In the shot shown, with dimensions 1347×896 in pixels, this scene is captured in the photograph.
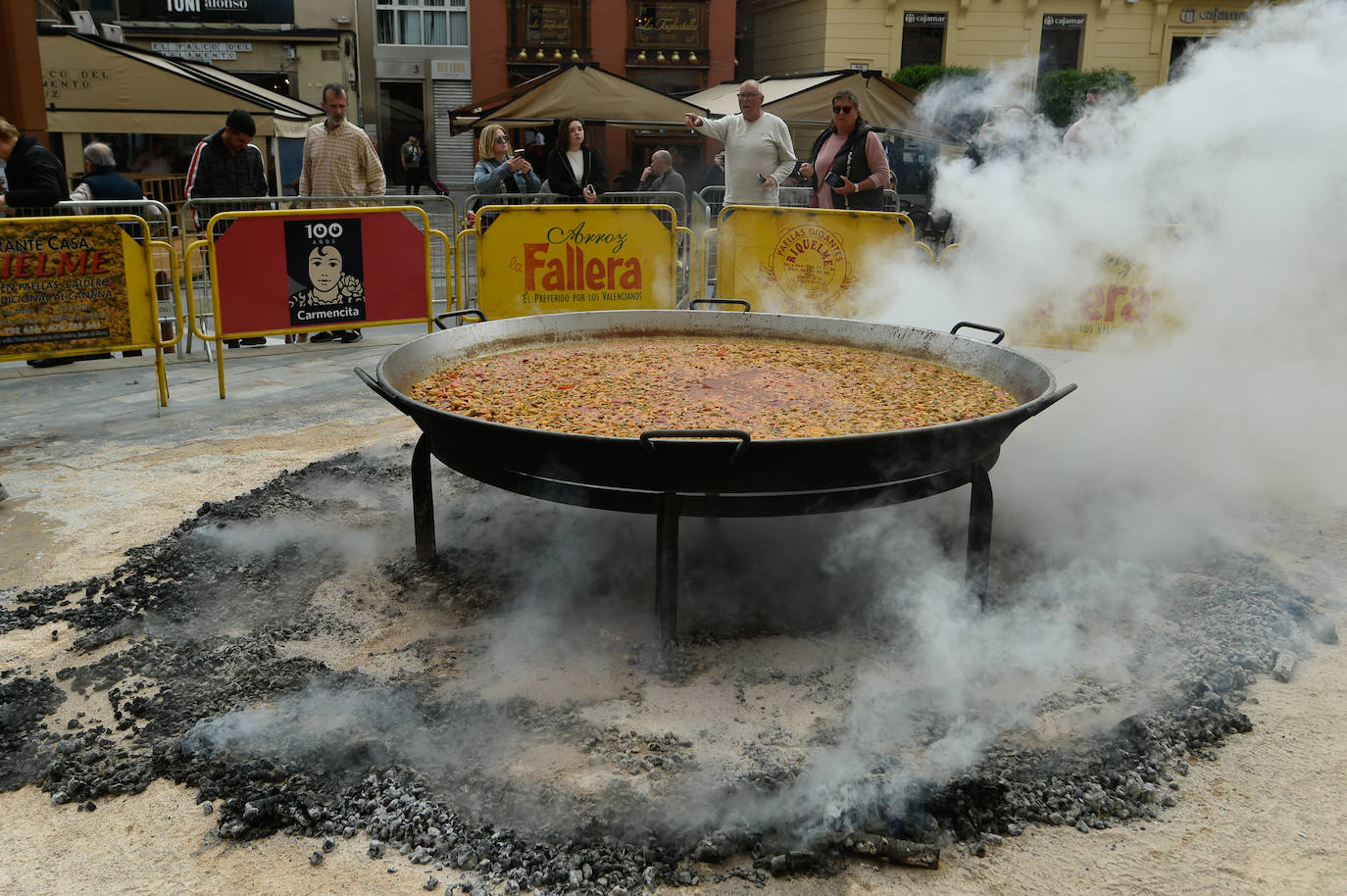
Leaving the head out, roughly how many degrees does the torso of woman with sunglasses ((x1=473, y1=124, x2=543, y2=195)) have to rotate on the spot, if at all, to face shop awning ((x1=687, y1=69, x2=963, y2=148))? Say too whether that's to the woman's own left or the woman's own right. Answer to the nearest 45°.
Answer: approximately 90° to the woman's own left

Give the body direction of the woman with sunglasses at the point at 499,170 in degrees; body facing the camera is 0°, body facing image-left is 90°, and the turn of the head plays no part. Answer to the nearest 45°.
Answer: approximately 315°

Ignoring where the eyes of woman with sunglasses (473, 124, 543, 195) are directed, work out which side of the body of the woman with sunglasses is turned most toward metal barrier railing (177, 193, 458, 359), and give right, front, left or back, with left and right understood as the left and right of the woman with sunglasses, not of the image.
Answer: right

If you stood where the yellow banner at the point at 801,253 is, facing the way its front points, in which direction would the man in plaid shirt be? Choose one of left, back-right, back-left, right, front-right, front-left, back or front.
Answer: right

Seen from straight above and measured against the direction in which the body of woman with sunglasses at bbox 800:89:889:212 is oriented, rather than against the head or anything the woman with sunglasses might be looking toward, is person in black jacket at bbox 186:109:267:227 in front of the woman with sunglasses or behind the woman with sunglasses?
in front

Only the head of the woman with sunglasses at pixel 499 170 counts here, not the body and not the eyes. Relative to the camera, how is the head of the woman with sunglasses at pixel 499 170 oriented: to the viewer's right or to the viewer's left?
to the viewer's right

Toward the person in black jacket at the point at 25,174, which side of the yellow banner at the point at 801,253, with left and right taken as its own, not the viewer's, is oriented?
right

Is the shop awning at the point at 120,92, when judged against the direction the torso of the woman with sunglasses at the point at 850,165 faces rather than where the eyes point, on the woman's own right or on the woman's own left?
on the woman's own right

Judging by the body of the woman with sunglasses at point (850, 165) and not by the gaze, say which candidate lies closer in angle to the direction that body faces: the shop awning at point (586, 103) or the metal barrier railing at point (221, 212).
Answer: the metal barrier railing

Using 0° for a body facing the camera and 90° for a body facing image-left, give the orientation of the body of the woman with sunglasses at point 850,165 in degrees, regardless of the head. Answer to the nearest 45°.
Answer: approximately 45°
